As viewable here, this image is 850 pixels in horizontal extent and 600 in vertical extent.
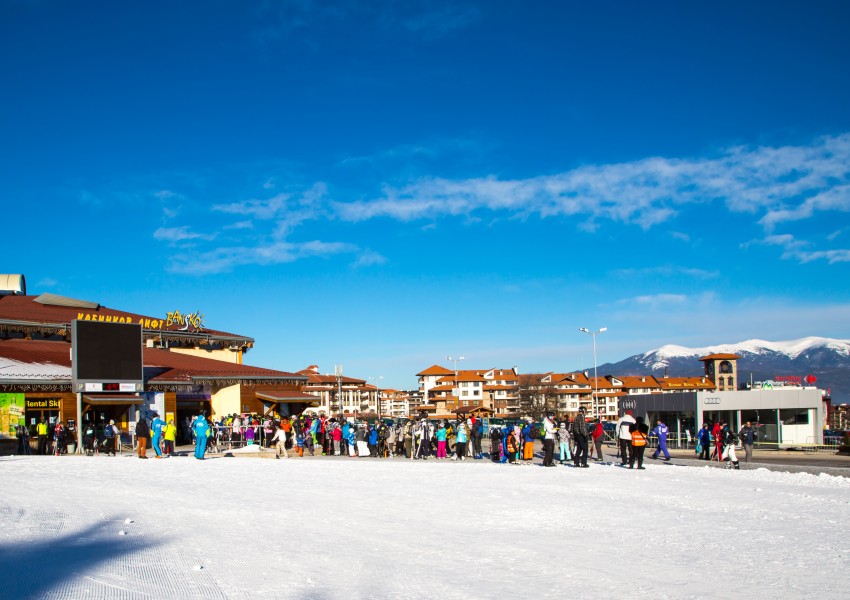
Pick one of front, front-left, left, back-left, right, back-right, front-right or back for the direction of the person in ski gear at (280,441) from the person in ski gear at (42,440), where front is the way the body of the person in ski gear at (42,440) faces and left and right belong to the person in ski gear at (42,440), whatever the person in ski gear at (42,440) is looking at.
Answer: back-right

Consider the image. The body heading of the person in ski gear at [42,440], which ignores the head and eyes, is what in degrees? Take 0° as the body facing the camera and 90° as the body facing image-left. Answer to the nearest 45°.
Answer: approximately 180°

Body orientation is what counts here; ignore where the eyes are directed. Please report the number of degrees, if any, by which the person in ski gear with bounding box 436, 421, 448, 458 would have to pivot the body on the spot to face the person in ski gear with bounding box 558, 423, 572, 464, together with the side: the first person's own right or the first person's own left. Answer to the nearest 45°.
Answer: approximately 135° to the first person's own right

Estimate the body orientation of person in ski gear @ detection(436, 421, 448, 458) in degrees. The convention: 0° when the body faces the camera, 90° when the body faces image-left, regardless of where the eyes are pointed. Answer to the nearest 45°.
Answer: approximately 180°

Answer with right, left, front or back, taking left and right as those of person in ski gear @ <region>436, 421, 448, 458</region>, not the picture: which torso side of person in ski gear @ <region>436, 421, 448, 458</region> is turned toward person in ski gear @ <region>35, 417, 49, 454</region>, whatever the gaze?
left

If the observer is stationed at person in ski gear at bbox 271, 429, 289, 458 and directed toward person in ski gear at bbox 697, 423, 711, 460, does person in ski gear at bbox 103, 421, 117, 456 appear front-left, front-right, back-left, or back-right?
back-left

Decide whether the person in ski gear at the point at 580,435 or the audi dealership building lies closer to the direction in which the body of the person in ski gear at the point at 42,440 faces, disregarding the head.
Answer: the audi dealership building
